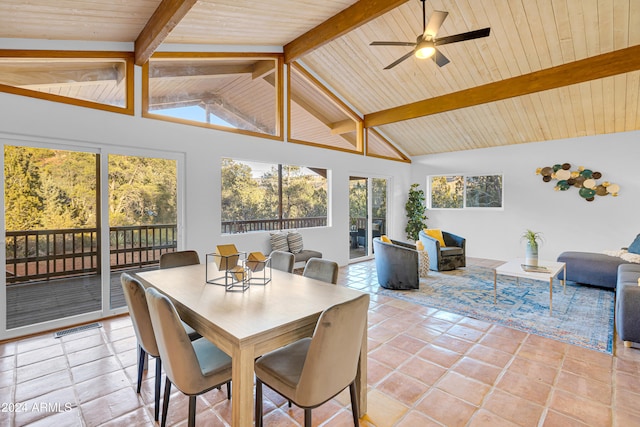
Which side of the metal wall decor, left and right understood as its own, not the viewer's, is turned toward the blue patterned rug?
front

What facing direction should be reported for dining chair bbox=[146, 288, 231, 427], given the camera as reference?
facing away from the viewer and to the right of the viewer

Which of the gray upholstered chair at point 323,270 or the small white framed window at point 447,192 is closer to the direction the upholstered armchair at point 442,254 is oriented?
the gray upholstered chair

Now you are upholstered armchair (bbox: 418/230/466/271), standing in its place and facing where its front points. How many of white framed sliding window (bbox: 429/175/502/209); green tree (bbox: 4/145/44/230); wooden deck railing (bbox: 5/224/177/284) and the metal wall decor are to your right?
2

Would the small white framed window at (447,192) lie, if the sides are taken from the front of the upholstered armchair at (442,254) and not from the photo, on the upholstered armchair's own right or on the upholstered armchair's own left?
on the upholstered armchair's own left

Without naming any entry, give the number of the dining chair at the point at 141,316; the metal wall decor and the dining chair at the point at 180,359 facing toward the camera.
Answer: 1

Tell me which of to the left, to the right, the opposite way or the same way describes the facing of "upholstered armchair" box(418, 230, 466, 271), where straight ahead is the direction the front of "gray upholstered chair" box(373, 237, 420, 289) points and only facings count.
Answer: to the right

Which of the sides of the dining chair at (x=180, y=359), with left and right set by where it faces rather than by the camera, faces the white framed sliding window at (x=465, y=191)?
front

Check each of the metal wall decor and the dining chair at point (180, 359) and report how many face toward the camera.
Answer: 1

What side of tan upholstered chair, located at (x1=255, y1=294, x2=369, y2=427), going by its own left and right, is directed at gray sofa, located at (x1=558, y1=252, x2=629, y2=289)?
right

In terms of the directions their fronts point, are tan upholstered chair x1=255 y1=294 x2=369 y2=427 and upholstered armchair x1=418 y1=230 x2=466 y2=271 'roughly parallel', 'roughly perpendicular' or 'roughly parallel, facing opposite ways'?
roughly parallel, facing opposite ways

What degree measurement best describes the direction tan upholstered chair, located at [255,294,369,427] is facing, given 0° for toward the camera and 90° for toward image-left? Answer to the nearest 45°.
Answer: approximately 135°

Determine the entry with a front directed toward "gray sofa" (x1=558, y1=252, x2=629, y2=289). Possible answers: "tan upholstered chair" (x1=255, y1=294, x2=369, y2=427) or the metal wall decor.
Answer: the metal wall decor

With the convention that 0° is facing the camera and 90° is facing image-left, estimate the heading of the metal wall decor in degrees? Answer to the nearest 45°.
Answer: approximately 0°

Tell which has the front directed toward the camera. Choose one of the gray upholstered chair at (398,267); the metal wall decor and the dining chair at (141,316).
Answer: the metal wall decor

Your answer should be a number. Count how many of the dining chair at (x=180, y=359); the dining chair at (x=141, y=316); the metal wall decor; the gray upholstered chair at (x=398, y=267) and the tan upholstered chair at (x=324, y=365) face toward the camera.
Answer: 1

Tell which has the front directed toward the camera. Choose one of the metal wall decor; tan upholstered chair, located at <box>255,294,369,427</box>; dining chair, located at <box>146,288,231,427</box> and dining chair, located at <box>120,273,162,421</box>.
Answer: the metal wall decor

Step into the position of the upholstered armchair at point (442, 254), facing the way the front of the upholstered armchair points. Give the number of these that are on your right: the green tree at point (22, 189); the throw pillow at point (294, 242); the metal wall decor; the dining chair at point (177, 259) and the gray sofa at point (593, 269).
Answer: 3

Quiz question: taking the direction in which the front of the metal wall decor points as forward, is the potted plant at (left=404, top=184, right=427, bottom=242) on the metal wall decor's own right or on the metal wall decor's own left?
on the metal wall decor's own right

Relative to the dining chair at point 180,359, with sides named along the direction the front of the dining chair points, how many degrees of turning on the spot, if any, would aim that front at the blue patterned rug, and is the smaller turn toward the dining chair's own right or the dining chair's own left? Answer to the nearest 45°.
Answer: approximately 45° to the dining chair's own right
